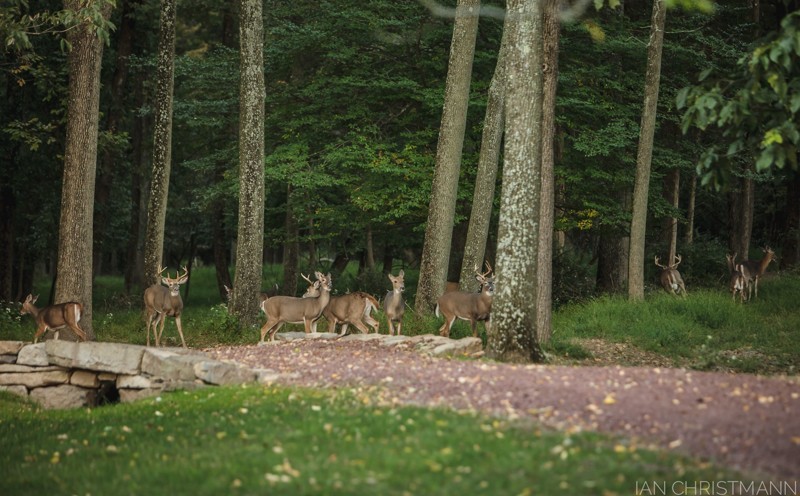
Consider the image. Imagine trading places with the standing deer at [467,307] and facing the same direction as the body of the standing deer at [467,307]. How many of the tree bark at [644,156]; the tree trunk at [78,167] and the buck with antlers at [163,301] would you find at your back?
2

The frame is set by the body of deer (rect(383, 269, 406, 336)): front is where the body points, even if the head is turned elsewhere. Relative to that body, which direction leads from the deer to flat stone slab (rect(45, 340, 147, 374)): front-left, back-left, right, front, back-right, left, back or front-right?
front-right

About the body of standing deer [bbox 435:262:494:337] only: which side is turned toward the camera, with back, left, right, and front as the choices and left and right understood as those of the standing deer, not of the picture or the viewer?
right

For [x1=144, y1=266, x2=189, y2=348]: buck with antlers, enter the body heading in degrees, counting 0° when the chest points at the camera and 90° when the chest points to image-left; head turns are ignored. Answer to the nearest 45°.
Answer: approximately 315°

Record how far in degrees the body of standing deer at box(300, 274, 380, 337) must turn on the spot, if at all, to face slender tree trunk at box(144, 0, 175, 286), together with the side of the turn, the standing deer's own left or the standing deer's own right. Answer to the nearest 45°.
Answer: approximately 45° to the standing deer's own right

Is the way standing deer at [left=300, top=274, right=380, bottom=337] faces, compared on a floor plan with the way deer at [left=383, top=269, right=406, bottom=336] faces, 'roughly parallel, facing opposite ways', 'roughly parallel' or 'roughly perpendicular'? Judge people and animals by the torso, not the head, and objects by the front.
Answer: roughly perpendicular

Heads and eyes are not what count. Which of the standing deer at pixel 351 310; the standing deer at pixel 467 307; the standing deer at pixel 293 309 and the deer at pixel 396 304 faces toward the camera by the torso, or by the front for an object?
the deer

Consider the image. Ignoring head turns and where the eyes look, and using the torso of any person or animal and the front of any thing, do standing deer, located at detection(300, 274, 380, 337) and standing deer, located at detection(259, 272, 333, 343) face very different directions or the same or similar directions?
very different directions

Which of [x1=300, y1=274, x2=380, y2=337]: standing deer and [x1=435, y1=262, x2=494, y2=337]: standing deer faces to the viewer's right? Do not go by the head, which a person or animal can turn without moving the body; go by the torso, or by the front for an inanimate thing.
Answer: [x1=435, y1=262, x2=494, y2=337]: standing deer

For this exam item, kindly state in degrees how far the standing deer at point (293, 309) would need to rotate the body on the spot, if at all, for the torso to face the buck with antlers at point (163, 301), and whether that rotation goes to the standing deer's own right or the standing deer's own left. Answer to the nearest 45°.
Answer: approximately 180°

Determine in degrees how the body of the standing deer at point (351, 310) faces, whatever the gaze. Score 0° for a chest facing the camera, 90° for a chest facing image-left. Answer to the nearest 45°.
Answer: approximately 90°

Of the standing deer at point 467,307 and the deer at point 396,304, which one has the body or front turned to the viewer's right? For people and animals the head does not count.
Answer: the standing deer

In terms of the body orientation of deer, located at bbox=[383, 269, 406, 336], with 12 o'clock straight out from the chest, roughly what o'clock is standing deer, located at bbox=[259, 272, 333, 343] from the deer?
The standing deer is roughly at 3 o'clock from the deer.
